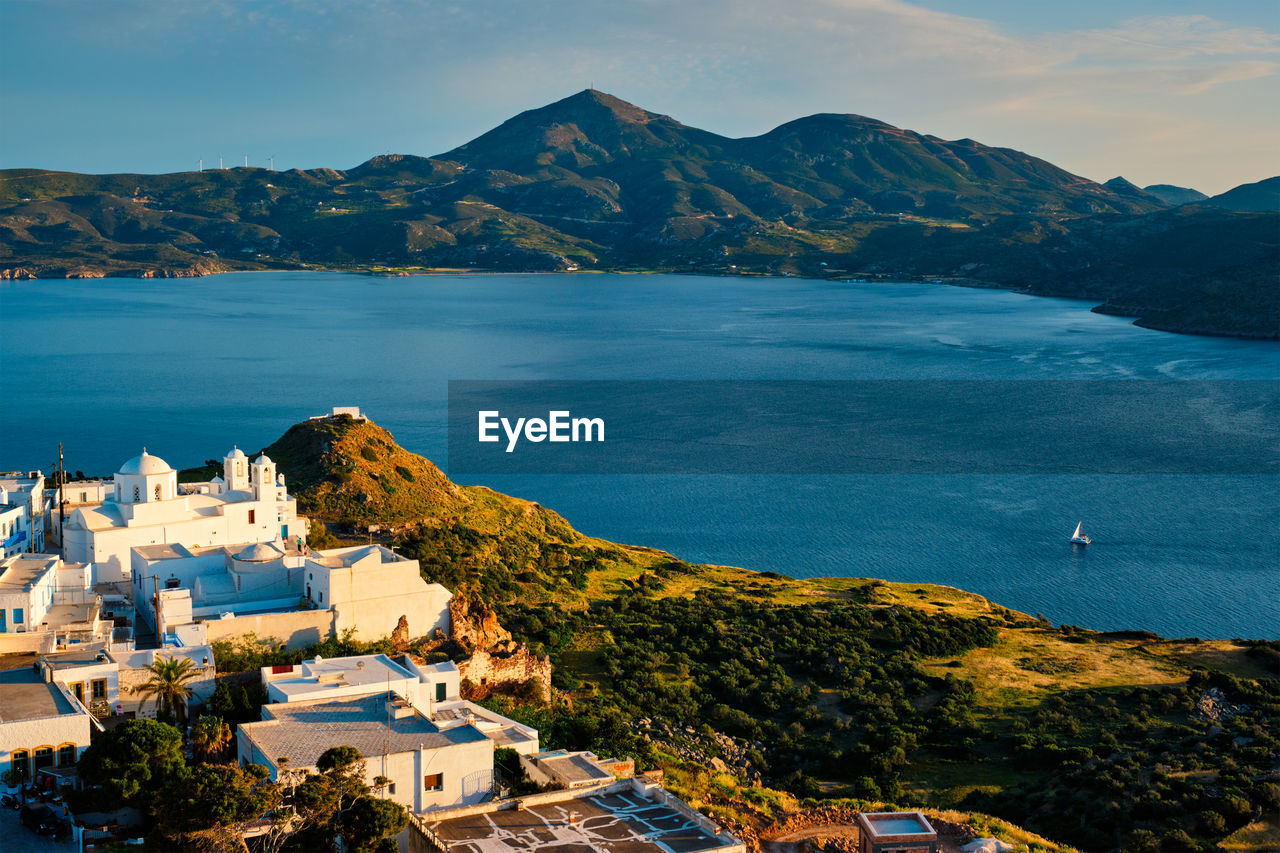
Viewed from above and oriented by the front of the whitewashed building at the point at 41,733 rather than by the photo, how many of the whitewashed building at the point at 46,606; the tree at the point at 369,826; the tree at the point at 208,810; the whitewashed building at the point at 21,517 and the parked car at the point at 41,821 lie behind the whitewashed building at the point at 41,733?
2

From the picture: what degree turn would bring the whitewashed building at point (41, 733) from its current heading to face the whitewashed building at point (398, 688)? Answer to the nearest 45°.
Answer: approximately 90° to its left

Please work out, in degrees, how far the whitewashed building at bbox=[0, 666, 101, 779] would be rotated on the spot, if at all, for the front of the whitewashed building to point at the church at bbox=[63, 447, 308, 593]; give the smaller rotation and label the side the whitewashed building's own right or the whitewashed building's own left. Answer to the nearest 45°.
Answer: approximately 180°

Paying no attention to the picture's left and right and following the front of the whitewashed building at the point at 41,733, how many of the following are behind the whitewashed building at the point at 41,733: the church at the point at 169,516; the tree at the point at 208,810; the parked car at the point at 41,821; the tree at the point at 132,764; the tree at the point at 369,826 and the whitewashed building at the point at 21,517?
2

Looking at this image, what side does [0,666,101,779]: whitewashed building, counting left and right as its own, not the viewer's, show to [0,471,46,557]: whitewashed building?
back

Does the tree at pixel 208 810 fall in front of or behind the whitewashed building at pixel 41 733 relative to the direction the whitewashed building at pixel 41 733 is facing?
in front

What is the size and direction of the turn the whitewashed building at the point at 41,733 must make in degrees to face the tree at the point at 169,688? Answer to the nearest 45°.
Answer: approximately 135° to its left

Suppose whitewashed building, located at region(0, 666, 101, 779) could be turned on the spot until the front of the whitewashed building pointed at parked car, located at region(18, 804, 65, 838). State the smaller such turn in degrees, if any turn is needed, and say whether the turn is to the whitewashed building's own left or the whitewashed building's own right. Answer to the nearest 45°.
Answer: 0° — it already faces it

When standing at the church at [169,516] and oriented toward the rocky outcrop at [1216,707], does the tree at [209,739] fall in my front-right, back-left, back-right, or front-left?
front-right

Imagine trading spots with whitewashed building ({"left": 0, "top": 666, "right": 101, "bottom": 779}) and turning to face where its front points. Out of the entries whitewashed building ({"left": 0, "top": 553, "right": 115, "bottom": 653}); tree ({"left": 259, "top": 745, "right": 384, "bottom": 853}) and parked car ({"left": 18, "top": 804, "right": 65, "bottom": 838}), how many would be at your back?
1

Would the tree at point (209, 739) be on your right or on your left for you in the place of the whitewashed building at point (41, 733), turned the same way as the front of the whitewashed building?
on your left

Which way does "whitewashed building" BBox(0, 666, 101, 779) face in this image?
toward the camera

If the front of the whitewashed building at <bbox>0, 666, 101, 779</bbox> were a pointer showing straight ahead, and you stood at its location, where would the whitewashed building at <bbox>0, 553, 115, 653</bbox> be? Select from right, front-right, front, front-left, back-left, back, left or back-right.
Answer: back

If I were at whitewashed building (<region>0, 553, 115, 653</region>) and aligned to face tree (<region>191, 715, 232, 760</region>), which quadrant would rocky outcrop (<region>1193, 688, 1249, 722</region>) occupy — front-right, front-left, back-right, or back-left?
front-left

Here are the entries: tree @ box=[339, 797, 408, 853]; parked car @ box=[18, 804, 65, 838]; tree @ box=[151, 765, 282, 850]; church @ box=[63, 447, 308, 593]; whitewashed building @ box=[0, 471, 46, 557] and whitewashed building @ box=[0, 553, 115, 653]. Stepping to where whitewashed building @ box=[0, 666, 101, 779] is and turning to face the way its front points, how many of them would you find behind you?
3

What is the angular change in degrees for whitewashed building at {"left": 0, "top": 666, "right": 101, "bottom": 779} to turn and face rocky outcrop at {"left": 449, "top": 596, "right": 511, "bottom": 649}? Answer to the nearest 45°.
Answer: approximately 135° to its left

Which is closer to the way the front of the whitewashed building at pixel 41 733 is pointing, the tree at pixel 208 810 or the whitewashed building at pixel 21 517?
the tree

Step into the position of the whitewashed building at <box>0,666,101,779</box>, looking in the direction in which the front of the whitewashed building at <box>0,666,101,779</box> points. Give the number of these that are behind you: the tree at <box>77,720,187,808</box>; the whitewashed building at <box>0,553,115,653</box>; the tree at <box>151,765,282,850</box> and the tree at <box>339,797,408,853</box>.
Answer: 1

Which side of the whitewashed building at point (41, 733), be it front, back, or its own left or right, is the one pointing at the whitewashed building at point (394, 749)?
left
